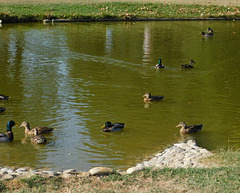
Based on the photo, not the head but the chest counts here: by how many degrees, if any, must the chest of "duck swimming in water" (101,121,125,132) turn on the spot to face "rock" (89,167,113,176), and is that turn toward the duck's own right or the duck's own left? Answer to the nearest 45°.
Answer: approximately 90° to the duck's own left

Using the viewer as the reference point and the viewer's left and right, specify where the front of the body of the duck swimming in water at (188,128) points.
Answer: facing to the left of the viewer

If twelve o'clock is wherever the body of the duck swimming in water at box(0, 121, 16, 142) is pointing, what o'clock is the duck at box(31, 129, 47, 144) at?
The duck is roughly at 1 o'clock from the duck swimming in water.

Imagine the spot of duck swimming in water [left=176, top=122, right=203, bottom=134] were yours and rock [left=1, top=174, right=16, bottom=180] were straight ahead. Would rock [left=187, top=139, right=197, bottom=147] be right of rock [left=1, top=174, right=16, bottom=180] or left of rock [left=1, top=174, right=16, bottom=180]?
left

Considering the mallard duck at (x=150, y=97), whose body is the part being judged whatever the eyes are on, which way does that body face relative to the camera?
to the viewer's left

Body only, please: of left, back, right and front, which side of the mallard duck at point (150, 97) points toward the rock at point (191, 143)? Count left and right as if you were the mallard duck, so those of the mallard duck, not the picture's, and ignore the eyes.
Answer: left

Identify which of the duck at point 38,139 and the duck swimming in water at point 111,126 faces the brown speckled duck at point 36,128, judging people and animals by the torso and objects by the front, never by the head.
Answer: the duck swimming in water

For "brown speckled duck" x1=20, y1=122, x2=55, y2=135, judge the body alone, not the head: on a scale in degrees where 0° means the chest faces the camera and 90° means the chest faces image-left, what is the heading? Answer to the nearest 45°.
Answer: approximately 90°

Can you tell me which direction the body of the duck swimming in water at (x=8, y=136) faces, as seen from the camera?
to the viewer's right

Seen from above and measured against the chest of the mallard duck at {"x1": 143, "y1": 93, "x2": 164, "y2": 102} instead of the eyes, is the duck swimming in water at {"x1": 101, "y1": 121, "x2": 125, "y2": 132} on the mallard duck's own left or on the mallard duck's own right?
on the mallard duck's own left
